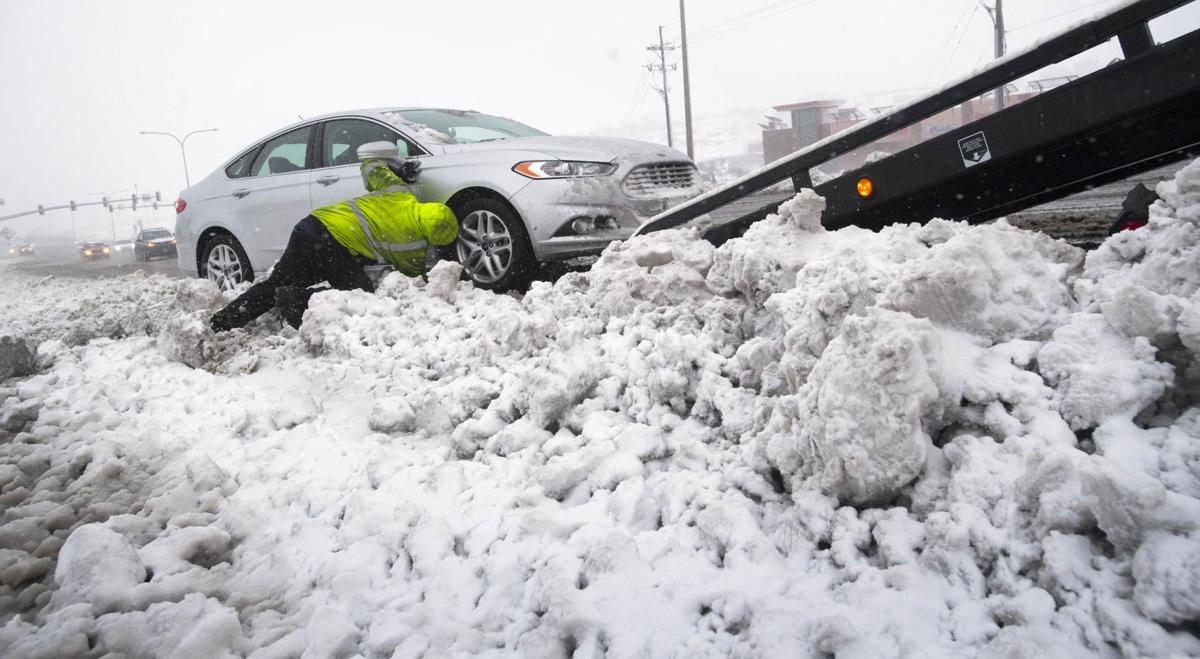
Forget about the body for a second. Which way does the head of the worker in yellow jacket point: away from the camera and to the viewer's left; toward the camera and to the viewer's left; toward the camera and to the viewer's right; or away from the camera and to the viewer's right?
away from the camera and to the viewer's right

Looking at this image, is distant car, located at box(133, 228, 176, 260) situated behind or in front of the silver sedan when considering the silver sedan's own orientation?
behind

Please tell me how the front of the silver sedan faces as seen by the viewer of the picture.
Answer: facing the viewer and to the right of the viewer

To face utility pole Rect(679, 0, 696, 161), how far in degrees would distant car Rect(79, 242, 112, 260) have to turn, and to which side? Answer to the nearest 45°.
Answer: approximately 45° to its left

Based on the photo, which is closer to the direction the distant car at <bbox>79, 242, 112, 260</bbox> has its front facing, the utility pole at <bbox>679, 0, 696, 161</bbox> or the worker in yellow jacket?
the worker in yellow jacket

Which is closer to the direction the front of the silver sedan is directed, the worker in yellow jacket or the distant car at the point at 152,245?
the worker in yellow jacket

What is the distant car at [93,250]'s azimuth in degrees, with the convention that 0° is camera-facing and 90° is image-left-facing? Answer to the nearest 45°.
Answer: approximately 0°

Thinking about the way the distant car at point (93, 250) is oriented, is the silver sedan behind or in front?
in front

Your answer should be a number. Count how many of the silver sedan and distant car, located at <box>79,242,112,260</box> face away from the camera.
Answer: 0

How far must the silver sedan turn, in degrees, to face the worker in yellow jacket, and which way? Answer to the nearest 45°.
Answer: approximately 90° to its right

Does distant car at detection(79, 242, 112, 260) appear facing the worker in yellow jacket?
yes
